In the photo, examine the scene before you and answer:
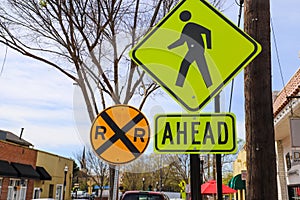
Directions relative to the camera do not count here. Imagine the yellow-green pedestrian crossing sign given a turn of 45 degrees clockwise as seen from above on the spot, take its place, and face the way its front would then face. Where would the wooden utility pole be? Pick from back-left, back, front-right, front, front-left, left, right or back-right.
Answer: back

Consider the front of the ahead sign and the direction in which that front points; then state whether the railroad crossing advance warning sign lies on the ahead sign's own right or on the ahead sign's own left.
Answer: on the ahead sign's own right

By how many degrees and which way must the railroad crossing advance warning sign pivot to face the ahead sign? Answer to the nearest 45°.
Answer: approximately 45° to its left

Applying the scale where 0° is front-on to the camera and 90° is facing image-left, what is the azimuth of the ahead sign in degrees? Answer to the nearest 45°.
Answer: approximately 0°

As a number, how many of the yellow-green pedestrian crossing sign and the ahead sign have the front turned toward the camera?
2

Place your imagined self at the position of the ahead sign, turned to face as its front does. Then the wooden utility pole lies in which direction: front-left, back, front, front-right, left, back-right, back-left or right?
back-left

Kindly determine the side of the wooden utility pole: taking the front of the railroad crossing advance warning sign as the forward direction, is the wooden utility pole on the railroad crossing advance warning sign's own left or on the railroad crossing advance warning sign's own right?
on the railroad crossing advance warning sign's own left

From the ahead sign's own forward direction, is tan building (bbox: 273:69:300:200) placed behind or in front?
behind

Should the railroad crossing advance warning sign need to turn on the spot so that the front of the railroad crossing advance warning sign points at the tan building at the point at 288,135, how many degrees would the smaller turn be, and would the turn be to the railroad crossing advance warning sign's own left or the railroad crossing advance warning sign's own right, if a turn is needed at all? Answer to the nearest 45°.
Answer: approximately 135° to the railroad crossing advance warning sign's own left
